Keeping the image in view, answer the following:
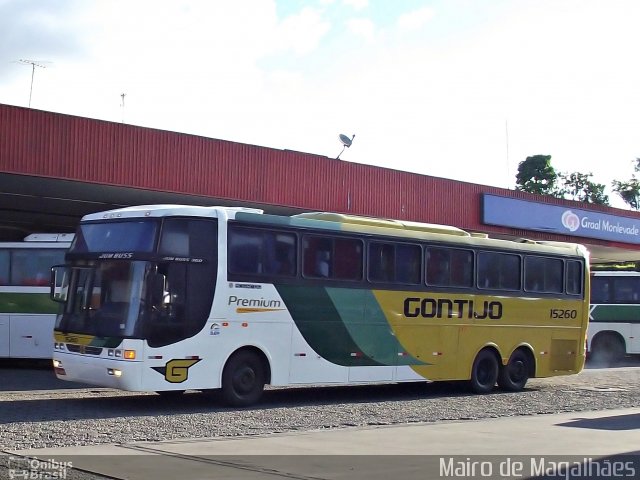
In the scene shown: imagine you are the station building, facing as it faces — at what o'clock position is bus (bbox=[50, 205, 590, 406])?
The bus is roughly at 1 o'clock from the station building.

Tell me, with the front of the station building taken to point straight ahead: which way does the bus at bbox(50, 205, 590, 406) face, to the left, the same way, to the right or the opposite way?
to the right

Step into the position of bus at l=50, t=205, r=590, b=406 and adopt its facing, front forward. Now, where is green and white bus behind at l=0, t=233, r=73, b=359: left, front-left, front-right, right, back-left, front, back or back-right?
right

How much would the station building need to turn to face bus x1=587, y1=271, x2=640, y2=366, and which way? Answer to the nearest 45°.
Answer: approximately 90° to its left

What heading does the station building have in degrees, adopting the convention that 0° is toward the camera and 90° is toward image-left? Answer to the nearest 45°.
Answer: approximately 315°

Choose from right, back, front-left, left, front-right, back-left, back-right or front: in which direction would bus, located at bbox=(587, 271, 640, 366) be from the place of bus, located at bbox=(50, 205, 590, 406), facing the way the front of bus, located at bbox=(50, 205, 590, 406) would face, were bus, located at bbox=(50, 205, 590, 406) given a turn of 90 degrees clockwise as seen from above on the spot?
right

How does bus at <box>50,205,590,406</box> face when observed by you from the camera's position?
facing the viewer and to the left of the viewer

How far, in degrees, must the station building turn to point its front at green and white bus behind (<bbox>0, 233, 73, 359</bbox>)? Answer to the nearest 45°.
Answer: approximately 90° to its right
